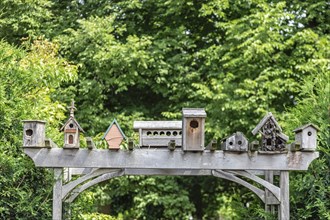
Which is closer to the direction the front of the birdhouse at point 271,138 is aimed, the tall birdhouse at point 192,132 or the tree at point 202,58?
the tall birdhouse

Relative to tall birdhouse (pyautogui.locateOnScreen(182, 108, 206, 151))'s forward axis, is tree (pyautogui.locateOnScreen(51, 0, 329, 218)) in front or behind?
behind

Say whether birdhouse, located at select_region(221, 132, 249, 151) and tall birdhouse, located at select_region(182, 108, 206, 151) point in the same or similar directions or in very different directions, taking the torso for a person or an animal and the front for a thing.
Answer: same or similar directions

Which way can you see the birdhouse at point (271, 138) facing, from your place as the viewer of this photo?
facing the viewer

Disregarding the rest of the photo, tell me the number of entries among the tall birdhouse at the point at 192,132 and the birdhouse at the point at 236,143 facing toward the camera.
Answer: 2

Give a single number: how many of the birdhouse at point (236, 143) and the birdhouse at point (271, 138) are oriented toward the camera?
2

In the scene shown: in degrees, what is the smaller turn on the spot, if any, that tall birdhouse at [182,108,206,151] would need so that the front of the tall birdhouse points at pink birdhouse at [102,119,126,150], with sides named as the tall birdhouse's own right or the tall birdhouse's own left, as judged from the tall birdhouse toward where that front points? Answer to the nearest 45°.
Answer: approximately 90° to the tall birdhouse's own right

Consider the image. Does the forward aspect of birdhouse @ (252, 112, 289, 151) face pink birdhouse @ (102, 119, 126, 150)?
no

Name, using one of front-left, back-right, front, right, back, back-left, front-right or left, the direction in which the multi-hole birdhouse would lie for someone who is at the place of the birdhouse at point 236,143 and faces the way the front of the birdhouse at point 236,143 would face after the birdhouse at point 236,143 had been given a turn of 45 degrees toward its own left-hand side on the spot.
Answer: back

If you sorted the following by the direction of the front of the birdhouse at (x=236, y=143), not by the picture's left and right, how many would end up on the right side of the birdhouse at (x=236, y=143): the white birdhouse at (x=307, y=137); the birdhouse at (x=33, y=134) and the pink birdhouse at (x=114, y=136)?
2

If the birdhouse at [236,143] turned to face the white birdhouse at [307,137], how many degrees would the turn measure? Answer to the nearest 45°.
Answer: approximately 90° to its left

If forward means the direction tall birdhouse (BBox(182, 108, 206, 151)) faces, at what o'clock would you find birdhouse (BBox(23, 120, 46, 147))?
The birdhouse is roughly at 3 o'clock from the tall birdhouse.

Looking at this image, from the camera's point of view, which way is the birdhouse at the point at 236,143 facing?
toward the camera

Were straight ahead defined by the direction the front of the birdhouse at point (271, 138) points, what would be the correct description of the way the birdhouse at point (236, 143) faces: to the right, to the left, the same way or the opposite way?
the same way

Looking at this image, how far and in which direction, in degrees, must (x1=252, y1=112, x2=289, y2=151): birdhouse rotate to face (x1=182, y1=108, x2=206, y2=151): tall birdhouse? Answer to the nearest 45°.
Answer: approximately 45° to its right

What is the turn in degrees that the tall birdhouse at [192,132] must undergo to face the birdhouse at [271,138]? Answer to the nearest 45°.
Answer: approximately 90° to its left
